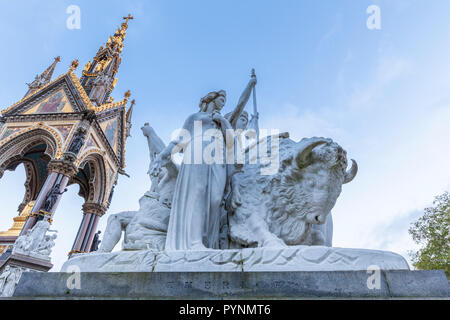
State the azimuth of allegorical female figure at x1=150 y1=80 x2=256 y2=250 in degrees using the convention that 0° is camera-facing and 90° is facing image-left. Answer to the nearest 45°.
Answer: approximately 315°
